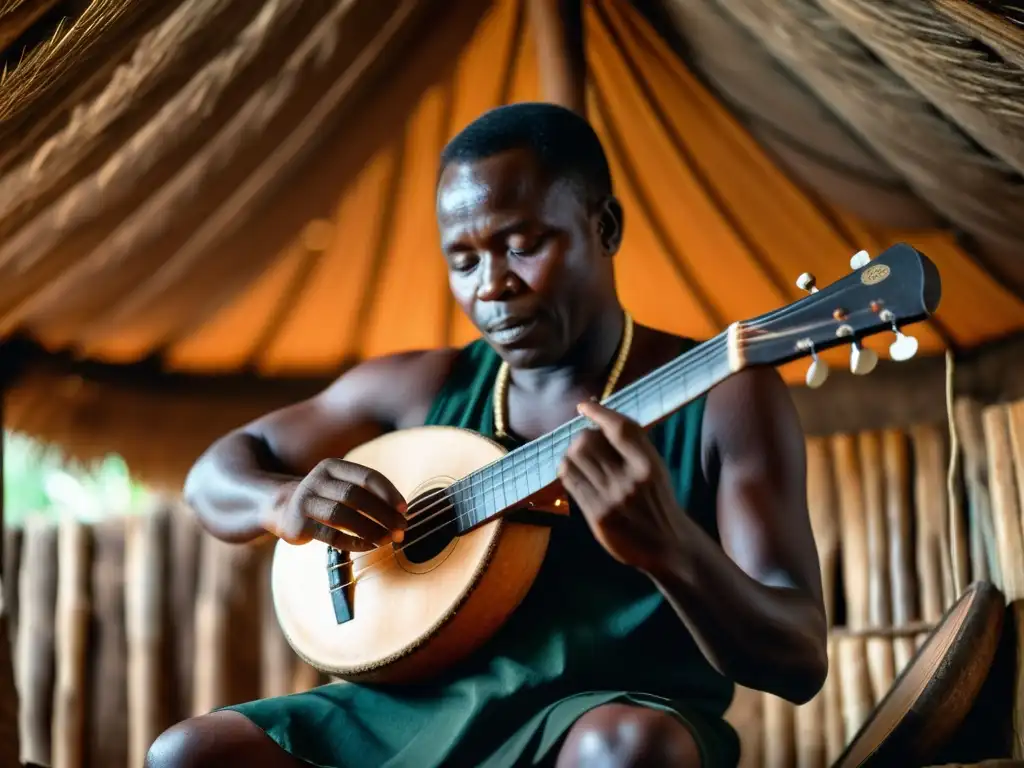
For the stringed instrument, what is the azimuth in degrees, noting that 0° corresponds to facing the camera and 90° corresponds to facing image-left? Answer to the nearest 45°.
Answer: approximately 45°

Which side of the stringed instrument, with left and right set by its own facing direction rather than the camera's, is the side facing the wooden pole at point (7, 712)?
right

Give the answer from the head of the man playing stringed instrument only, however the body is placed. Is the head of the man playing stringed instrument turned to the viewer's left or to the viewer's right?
to the viewer's left
